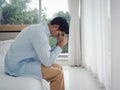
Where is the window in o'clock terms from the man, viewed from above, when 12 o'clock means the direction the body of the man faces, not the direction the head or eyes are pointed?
The window is roughly at 9 o'clock from the man.

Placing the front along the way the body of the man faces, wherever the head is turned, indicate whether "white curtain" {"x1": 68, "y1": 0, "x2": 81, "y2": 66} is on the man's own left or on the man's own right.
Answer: on the man's own left

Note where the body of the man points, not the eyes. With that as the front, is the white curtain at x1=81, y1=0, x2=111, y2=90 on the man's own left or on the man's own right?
on the man's own left

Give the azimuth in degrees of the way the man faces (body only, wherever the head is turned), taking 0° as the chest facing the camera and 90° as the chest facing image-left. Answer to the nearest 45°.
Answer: approximately 270°
